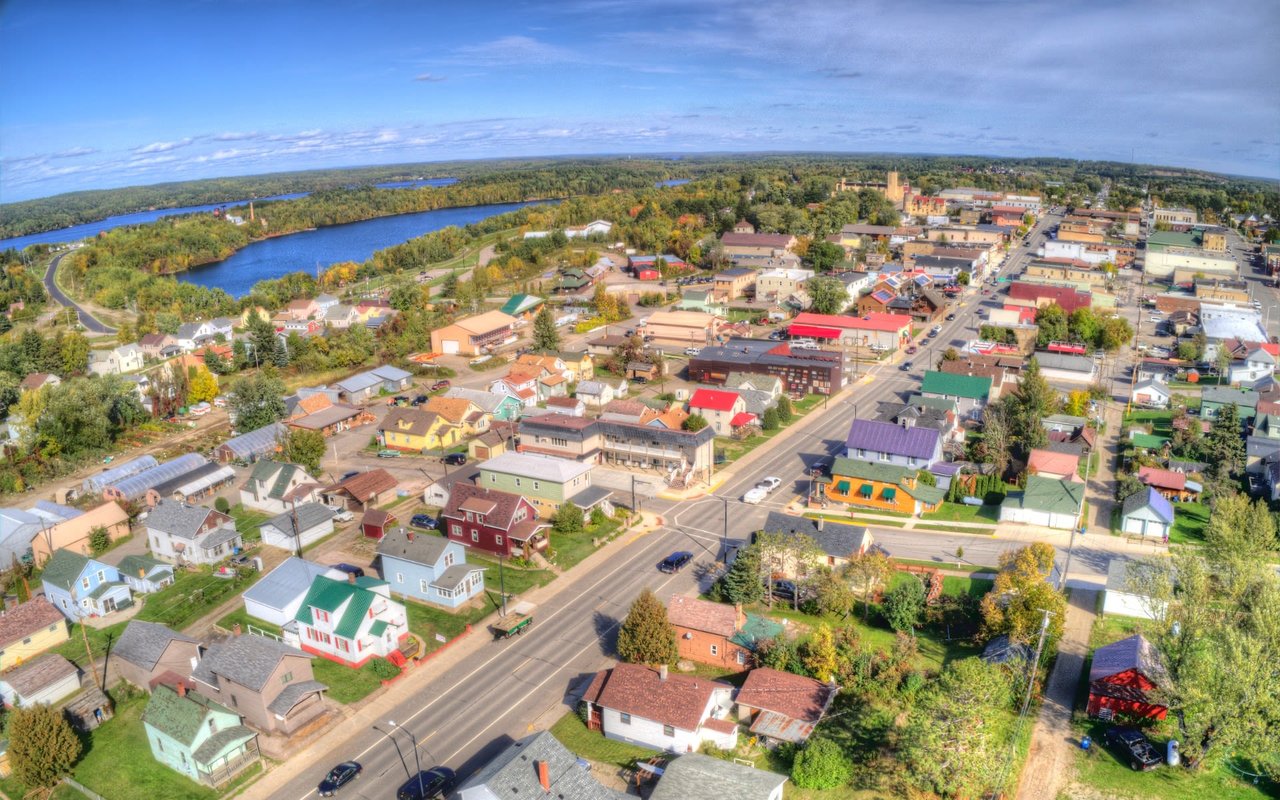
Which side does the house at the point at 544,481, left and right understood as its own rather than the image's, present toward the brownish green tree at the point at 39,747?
right

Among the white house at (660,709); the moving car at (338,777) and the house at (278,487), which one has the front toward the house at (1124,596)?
the house at (278,487)

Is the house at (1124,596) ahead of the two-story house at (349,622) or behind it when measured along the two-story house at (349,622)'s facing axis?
ahead

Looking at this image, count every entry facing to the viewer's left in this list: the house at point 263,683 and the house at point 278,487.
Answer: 0

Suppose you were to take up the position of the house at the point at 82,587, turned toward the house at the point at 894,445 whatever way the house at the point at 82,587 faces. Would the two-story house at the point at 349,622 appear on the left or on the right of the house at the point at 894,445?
right

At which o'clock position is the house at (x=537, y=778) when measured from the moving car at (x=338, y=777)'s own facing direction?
The house is roughly at 9 o'clock from the moving car.

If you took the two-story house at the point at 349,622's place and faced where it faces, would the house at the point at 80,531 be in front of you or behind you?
behind

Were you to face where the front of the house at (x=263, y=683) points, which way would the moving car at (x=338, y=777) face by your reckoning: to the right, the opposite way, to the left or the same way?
to the right

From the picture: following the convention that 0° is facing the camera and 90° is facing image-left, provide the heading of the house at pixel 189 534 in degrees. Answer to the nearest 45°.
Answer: approximately 315°

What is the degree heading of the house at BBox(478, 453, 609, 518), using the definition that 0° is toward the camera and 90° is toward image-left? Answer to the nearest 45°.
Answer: approximately 315°
